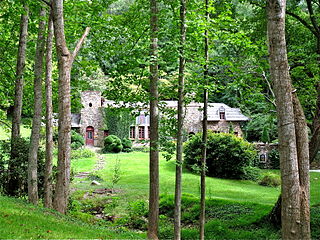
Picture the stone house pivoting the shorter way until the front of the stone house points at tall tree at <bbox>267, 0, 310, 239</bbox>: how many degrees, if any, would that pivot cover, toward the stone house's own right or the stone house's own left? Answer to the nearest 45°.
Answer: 0° — it already faces it

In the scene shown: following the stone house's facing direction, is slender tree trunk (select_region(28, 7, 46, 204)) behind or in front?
in front

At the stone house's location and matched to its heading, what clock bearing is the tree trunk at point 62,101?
The tree trunk is roughly at 12 o'clock from the stone house.

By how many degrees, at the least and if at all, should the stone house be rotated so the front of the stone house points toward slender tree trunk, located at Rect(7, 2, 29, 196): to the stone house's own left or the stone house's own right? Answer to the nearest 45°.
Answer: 0° — it already faces it

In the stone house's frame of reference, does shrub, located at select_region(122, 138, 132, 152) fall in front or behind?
in front

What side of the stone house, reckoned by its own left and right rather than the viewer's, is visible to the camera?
front

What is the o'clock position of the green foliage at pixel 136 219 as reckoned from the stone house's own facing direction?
The green foliage is roughly at 12 o'clock from the stone house.
